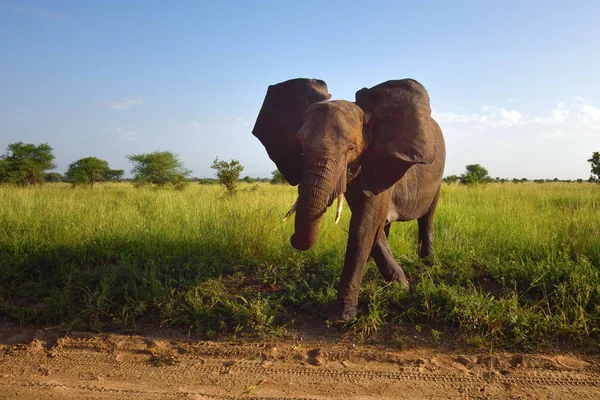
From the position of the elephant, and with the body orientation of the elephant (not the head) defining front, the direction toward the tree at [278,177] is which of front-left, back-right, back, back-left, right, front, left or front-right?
back-right

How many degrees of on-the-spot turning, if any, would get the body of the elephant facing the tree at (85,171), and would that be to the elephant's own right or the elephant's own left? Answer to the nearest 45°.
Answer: approximately 90° to the elephant's own right

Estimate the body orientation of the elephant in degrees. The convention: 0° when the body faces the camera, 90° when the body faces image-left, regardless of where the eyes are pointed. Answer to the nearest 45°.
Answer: approximately 45°

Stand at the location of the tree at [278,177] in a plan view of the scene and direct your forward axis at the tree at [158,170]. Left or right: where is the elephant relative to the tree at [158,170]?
left

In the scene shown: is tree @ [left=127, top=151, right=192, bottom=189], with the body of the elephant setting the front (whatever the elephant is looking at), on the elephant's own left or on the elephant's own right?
on the elephant's own right

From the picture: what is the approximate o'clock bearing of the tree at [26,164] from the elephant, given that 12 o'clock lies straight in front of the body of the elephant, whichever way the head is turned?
The tree is roughly at 3 o'clock from the elephant.

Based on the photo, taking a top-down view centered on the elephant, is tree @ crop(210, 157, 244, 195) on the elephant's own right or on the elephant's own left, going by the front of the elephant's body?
on the elephant's own right

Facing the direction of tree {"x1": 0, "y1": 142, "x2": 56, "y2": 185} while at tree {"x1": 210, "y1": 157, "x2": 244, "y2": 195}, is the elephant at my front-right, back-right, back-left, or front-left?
back-left
